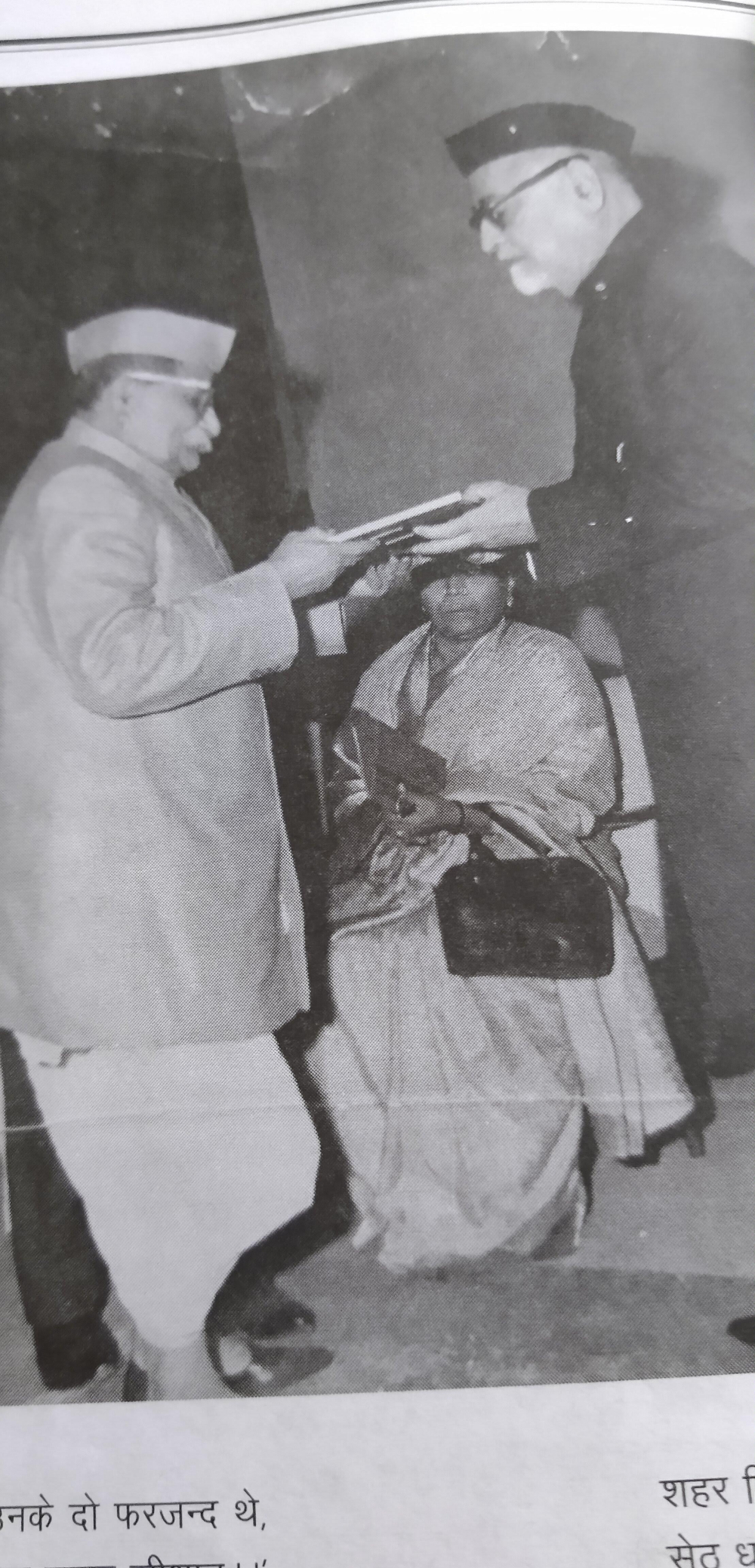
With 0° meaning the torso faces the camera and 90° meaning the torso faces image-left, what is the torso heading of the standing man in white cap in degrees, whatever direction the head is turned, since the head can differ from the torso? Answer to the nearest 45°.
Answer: approximately 270°

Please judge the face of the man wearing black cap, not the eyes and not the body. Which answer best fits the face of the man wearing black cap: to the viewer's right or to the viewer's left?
to the viewer's left

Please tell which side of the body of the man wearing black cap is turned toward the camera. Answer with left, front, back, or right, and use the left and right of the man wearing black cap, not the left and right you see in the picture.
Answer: left

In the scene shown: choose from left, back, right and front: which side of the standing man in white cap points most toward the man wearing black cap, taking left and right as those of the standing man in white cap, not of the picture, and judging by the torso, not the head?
front

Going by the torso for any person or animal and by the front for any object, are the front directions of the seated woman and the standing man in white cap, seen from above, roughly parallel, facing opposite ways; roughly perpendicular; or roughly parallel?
roughly perpendicular

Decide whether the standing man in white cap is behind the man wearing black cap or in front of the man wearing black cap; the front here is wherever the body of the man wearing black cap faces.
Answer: in front

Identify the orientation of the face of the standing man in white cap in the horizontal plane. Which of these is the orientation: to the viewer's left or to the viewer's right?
to the viewer's right

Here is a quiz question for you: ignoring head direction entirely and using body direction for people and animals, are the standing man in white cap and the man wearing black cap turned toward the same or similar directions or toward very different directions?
very different directions

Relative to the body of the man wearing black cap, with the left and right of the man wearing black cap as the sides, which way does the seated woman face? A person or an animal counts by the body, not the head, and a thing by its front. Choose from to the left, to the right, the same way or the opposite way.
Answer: to the left

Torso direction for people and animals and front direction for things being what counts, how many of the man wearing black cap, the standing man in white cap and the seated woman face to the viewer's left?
1
